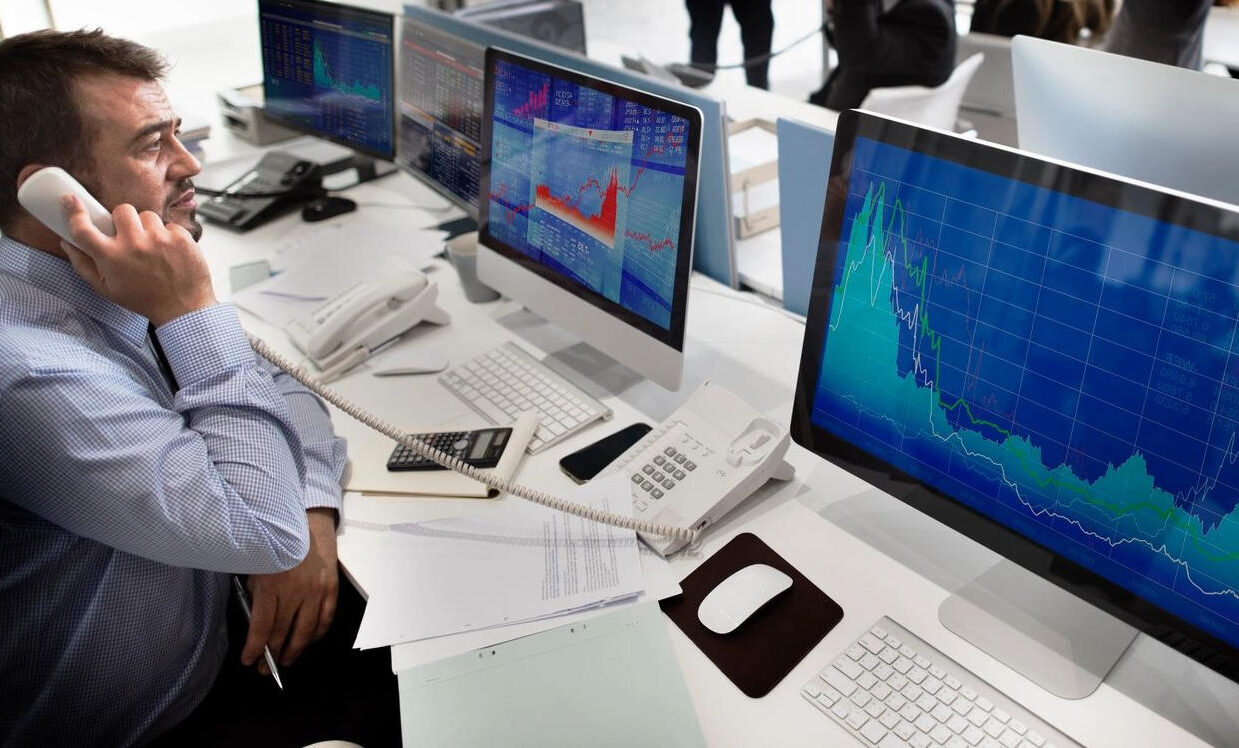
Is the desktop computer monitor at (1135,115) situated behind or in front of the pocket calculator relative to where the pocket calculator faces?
behind

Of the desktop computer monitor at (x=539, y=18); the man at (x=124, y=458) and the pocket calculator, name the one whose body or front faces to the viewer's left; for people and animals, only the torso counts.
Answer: the pocket calculator

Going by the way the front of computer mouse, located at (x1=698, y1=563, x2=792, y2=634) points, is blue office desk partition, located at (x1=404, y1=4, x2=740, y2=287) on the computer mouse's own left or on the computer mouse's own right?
on the computer mouse's own left

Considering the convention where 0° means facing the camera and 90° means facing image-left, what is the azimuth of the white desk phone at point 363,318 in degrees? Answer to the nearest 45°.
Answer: approximately 45°

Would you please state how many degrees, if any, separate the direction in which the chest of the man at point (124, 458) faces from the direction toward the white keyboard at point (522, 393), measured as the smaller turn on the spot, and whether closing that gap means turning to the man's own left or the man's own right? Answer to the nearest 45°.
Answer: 0° — they already face it

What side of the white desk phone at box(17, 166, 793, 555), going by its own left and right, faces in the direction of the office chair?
back

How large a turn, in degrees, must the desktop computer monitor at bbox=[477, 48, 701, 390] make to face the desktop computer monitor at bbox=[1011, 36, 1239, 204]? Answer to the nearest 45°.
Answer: approximately 135° to its left

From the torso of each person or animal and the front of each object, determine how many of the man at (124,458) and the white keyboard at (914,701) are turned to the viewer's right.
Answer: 1
